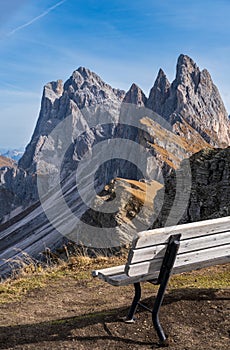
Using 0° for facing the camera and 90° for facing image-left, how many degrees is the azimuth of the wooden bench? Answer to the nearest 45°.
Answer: approximately 135°
